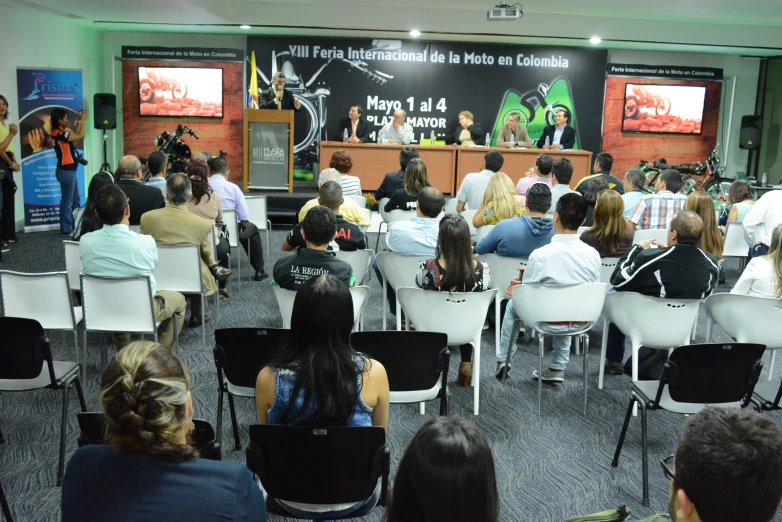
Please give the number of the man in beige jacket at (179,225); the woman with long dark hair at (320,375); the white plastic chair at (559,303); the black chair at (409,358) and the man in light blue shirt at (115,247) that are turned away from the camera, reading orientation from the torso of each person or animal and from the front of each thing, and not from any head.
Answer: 5

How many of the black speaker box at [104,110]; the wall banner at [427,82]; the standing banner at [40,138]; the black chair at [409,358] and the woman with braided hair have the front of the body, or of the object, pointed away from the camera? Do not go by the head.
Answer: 2

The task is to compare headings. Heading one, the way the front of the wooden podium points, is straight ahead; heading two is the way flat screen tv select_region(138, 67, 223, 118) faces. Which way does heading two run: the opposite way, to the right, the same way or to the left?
the same way

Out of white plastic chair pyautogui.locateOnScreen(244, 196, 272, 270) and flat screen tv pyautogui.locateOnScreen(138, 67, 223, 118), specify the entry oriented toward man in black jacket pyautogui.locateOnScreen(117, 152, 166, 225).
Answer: the flat screen tv

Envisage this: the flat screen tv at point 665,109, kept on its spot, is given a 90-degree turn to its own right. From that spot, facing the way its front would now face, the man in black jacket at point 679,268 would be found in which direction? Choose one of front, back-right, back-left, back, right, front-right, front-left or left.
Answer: left

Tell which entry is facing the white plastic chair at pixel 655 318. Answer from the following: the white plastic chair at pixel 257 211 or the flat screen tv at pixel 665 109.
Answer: the flat screen tv

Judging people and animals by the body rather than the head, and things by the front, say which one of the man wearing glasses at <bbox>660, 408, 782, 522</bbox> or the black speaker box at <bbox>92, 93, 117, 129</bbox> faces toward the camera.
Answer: the black speaker box

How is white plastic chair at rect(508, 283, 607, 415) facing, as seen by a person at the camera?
facing away from the viewer

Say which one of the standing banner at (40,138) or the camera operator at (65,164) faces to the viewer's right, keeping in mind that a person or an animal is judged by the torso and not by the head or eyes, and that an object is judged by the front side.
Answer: the camera operator

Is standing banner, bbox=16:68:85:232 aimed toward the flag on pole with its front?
no

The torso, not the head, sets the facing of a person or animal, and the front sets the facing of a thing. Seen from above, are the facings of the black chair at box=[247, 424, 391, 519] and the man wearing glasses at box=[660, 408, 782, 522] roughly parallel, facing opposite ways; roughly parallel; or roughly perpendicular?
roughly parallel

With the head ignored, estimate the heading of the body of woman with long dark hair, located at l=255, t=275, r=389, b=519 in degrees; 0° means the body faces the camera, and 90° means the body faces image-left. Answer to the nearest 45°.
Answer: approximately 180°

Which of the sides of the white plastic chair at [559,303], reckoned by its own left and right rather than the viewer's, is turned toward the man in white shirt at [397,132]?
front

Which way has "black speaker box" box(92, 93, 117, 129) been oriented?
toward the camera

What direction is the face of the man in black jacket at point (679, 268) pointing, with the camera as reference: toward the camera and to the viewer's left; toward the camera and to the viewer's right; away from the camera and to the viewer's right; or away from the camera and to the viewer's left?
away from the camera and to the viewer's left

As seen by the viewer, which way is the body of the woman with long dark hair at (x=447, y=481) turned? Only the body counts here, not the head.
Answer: away from the camera

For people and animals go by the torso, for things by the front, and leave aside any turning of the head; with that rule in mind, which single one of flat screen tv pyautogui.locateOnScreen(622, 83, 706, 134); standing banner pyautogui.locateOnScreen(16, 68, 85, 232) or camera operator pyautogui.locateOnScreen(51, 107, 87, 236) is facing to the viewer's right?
the camera operator

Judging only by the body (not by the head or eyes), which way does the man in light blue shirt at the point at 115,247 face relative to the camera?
away from the camera

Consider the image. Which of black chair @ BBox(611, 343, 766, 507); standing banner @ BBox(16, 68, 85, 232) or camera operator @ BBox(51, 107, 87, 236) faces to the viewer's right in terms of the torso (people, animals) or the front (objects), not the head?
the camera operator

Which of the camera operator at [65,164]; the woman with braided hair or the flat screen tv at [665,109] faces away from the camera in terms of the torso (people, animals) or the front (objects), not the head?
the woman with braided hair

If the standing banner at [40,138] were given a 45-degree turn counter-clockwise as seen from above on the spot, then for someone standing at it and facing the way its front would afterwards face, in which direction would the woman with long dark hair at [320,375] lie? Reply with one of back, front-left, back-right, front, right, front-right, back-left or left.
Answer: front-right

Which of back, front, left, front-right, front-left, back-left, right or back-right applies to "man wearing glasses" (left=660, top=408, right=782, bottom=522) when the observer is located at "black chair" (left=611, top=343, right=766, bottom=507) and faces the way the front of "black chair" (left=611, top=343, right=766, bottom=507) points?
back-left

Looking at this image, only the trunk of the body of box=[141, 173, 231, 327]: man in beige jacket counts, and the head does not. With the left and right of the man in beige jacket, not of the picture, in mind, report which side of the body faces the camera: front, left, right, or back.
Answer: back

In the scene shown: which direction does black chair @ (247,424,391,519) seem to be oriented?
away from the camera

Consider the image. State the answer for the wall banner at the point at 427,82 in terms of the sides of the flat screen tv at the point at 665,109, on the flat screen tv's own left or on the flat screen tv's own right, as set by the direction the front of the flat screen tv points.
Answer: on the flat screen tv's own right
